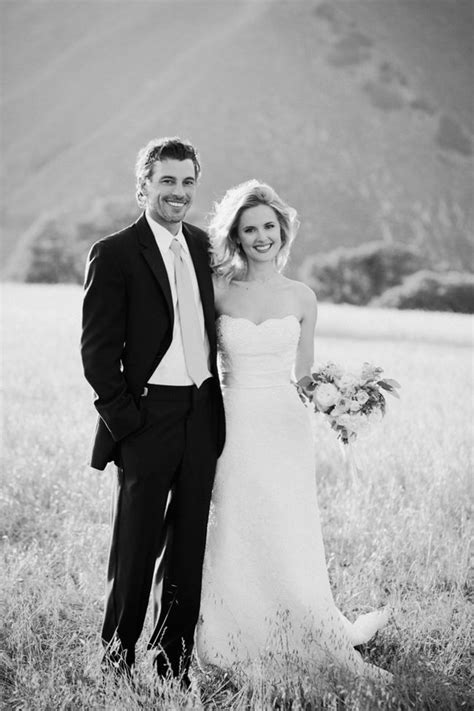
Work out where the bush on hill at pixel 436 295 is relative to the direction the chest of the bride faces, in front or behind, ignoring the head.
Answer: behind

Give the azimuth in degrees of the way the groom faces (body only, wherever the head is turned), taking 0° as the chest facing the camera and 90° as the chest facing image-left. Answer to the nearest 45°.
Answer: approximately 315°

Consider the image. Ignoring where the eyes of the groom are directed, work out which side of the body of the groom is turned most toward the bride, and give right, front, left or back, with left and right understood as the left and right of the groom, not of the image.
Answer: left

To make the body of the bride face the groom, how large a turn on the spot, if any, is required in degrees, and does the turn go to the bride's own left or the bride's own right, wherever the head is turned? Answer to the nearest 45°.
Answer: approximately 45° to the bride's own right

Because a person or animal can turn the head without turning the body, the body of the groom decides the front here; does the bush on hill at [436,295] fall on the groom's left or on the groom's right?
on the groom's left

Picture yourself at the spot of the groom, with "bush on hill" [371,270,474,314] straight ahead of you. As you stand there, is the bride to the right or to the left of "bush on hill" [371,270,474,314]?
right

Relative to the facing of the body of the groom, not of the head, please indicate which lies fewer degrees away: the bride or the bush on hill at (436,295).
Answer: the bride
